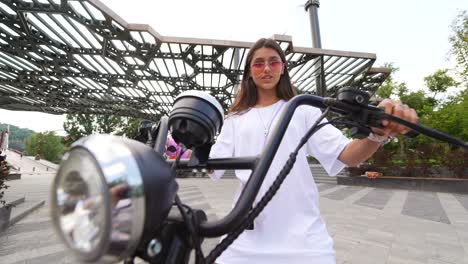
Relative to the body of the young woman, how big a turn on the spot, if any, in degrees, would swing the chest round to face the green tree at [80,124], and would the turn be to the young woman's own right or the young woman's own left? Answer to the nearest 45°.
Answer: approximately 135° to the young woman's own right

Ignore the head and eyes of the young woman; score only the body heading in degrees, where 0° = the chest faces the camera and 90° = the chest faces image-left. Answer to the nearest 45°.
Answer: approximately 0°

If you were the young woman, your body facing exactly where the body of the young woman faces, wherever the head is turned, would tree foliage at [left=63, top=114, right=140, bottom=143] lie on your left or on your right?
on your right

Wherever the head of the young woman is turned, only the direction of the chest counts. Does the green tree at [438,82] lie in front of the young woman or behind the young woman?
behind

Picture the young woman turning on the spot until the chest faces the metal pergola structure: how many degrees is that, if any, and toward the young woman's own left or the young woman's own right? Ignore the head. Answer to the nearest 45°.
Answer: approximately 135° to the young woman's own right
